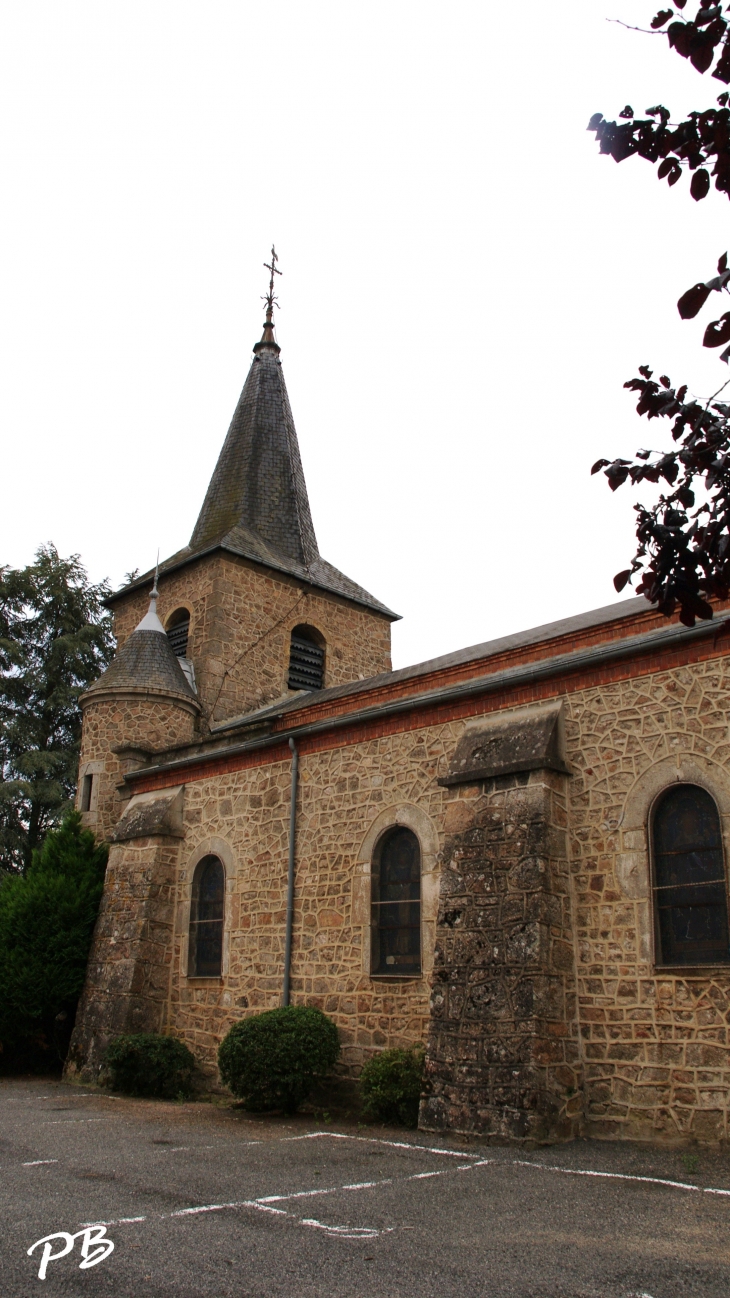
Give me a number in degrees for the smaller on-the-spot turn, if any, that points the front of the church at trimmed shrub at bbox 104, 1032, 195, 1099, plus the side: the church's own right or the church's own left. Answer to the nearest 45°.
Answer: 0° — it already faces it

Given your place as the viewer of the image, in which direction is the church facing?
facing away from the viewer and to the left of the viewer

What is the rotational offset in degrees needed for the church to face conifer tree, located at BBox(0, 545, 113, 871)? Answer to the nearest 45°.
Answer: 0° — it already faces it

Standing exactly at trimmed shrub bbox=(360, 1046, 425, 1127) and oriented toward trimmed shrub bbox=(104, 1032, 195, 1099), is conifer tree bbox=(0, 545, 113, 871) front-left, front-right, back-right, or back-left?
front-right

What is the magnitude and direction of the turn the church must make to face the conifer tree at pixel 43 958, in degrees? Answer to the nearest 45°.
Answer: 0° — it already faces it
